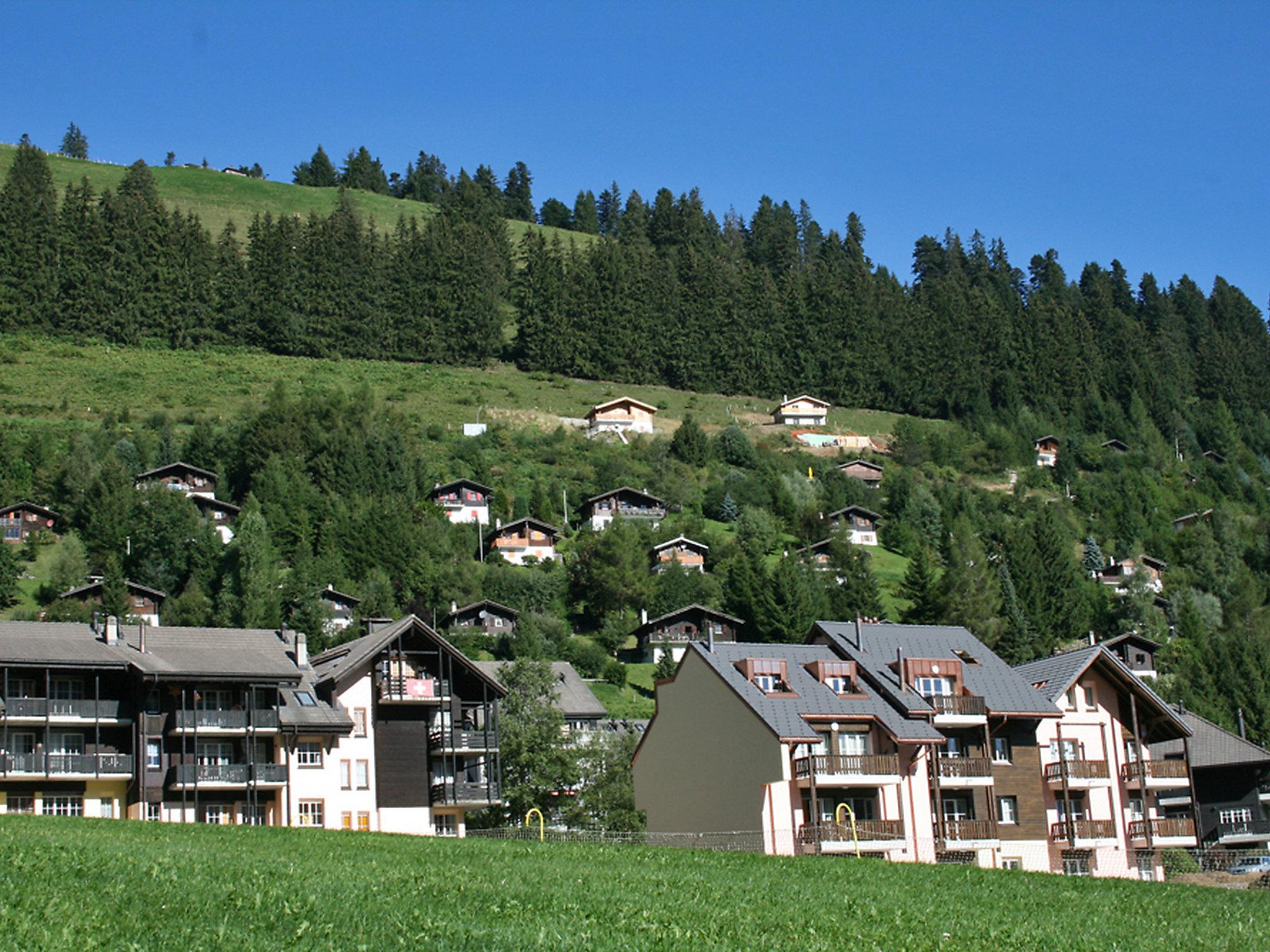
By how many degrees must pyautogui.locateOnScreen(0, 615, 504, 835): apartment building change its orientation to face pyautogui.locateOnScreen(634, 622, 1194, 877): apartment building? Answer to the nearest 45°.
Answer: approximately 90° to its left

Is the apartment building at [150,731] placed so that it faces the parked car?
no

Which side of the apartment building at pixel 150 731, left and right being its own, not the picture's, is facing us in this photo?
front
